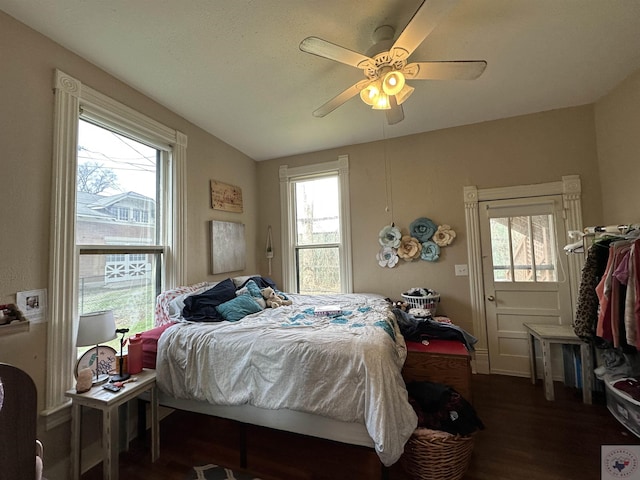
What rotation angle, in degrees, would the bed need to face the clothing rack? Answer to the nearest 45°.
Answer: approximately 45° to its left

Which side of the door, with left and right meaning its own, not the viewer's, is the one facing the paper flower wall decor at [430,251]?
right

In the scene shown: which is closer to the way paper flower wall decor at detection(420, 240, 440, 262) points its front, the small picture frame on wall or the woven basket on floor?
the woven basket on floor

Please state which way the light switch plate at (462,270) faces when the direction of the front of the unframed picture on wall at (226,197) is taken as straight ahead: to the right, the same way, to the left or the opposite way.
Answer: to the right

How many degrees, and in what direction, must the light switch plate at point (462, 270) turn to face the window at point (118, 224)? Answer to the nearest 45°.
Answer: approximately 45° to its right

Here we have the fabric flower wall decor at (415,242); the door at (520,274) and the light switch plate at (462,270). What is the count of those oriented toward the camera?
3

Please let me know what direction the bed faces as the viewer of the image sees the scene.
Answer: facing the viewer and to the right of the viewer

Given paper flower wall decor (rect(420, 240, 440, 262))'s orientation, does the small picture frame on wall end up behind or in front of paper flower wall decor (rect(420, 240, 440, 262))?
in front

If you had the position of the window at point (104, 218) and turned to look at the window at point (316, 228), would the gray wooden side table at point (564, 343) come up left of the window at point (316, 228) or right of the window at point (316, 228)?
right

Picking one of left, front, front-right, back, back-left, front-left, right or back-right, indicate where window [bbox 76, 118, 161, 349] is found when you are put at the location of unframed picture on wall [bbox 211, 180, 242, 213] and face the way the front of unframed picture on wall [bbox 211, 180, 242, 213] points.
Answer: right

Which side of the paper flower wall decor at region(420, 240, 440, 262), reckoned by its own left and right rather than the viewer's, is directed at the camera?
front

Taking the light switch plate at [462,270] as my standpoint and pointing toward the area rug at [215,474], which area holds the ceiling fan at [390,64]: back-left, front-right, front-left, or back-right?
front-left

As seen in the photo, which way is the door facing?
toward the camera

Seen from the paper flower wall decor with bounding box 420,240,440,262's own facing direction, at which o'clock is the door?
The door is roughly at 9 o'clock from the paper flower wall decor.

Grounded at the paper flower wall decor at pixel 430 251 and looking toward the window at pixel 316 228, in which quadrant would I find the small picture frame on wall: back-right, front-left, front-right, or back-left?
front-left

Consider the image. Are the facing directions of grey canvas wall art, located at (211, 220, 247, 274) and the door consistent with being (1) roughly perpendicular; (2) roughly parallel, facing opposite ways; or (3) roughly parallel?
roughly perpendicular

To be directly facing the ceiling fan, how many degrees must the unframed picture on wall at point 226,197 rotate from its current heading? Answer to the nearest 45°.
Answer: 0° — it already faces it
